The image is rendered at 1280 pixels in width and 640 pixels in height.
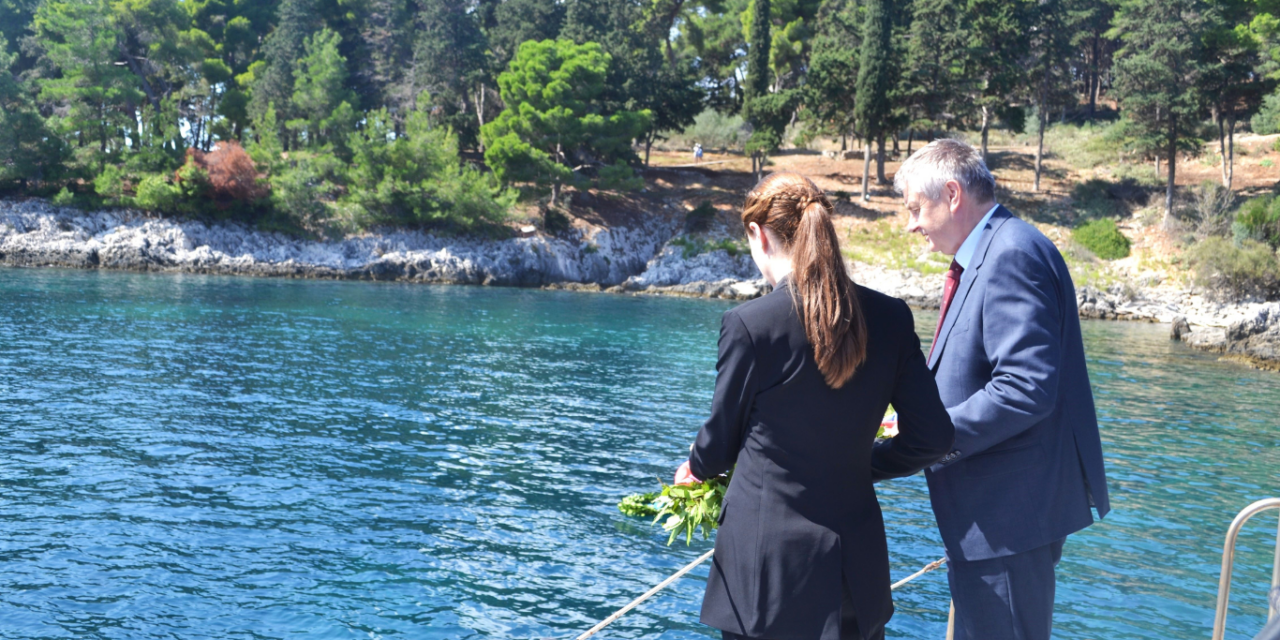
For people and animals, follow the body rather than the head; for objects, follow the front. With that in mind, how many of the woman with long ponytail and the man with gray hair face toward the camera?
0

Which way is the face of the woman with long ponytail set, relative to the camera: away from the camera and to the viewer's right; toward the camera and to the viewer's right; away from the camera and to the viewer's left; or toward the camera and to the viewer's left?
away from the camera and to the viewer's left

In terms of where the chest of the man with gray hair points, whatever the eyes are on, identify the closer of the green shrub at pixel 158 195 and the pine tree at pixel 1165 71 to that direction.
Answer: the green shrub

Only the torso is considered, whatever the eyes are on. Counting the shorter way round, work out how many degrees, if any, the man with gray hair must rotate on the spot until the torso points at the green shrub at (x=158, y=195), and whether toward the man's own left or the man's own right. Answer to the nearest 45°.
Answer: approximately 45° to the man's own right

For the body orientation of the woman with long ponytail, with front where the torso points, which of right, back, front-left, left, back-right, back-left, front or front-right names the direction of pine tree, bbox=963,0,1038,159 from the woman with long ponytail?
front-right

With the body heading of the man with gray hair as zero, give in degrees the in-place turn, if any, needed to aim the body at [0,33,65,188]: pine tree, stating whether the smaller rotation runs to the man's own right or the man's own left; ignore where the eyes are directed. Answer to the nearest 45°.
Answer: approximately 45° to the man's own right

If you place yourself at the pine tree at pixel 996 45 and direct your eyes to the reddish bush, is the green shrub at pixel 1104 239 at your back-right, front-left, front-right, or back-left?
back-left

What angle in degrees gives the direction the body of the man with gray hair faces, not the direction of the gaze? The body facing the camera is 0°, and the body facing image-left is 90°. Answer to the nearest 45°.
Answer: approximately 90°

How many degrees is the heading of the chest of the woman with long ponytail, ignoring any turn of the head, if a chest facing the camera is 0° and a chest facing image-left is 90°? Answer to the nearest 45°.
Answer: approximately 135°

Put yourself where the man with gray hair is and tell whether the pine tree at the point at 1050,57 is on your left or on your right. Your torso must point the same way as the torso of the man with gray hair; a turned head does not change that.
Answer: on your right

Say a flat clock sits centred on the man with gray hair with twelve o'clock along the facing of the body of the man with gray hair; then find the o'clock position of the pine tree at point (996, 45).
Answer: The pine tree is roughly at 3 o'clock from the man with gray hair.

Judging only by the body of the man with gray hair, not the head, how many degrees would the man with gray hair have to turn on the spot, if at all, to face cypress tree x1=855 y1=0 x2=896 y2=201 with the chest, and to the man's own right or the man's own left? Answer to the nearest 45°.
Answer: approximately 90° to the man's own right

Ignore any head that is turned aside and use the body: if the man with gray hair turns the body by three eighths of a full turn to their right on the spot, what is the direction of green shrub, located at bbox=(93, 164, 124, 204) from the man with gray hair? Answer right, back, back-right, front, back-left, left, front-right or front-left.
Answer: left
